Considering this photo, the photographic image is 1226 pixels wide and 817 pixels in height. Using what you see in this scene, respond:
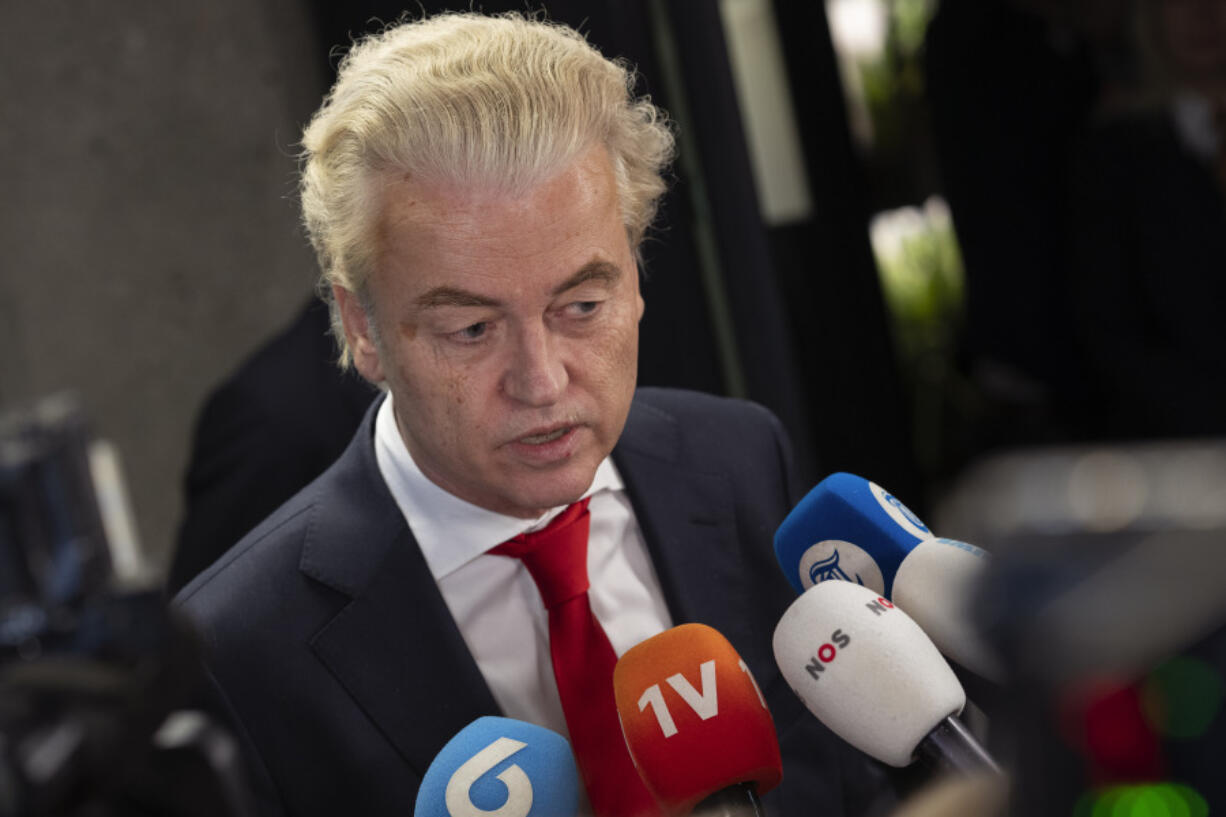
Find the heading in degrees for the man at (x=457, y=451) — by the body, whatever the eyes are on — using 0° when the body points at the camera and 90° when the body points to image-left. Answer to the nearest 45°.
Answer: approximately 315°

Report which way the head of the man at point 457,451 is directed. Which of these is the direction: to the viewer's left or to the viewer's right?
to the viewer's right

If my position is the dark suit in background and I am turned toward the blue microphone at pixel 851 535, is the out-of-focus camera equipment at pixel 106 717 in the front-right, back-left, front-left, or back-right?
front-right

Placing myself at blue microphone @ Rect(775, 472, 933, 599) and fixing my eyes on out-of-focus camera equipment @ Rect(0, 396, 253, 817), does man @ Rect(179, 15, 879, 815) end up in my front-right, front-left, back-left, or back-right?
front-right
